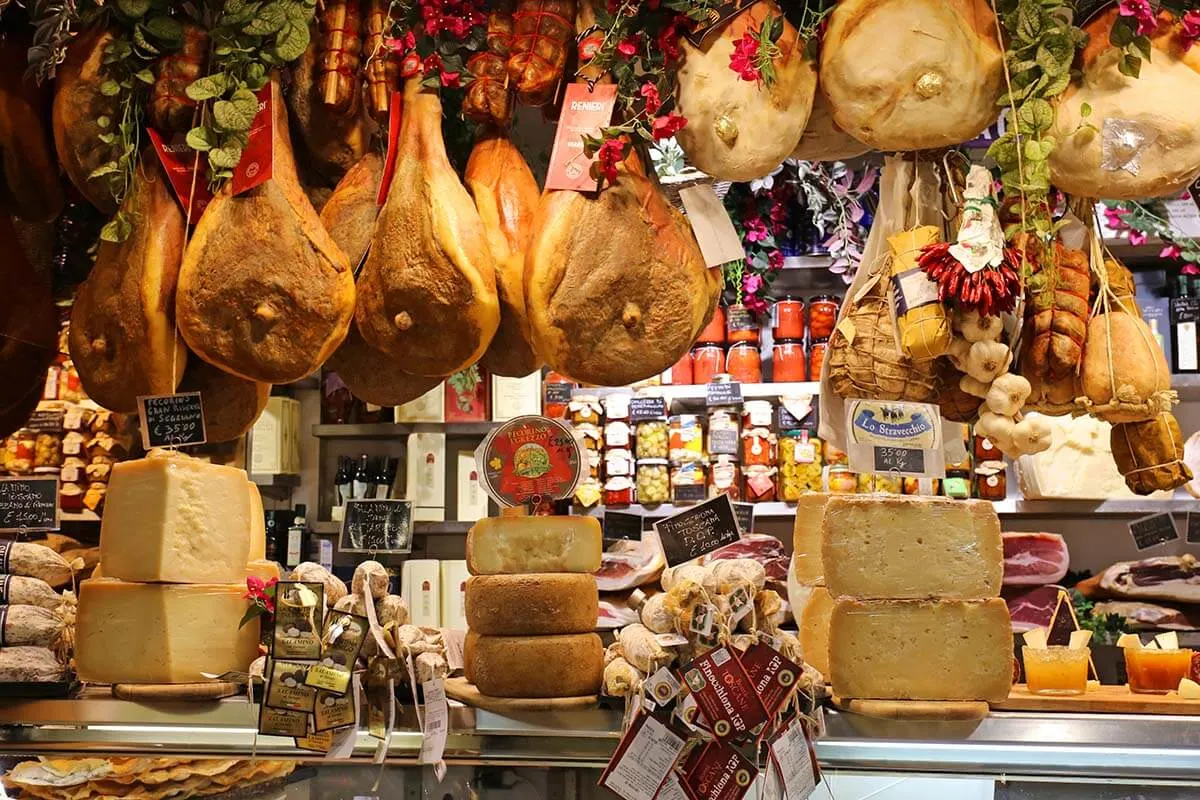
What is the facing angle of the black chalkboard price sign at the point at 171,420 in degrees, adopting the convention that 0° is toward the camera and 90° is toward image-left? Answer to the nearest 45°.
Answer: approximately 0°

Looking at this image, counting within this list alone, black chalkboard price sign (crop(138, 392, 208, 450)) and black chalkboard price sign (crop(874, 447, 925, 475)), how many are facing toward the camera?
2

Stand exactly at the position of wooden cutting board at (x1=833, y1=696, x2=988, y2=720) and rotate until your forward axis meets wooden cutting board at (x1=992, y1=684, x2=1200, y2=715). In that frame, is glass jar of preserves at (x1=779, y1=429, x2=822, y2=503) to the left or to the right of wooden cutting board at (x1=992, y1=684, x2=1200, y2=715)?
left

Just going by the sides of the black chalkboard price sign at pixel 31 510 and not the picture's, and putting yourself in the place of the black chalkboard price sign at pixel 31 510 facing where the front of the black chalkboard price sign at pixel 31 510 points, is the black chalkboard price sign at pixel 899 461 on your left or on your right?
on your left

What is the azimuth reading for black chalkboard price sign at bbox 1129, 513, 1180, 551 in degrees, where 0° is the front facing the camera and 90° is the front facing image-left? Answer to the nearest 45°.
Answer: approximately 0°

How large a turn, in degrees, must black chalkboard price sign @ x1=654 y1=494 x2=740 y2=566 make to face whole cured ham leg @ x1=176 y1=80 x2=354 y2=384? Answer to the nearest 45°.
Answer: approximately 90° to its right

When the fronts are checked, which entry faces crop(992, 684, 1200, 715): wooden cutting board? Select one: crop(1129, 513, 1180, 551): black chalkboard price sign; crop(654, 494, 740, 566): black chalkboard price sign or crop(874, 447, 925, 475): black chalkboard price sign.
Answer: crop(1129, 513, 1180, 551): black chalkboard price sign
